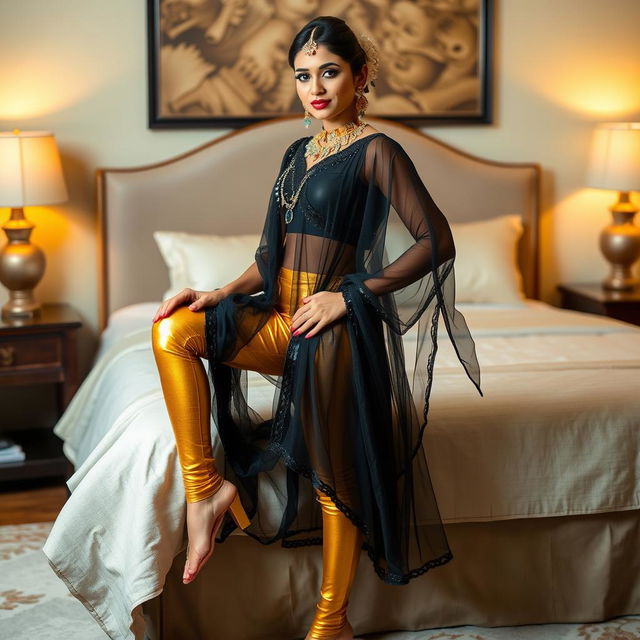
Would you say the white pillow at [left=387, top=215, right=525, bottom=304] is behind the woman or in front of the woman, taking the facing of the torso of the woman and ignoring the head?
behind

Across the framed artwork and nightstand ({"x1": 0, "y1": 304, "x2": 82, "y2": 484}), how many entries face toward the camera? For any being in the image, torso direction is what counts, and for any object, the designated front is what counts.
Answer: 2

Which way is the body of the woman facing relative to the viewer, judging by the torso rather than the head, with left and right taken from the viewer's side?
facing the viewer and to the left of the viewer

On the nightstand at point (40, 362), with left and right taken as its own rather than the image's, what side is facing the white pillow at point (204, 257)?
left

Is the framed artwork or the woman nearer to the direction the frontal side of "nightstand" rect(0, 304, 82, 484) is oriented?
the woman

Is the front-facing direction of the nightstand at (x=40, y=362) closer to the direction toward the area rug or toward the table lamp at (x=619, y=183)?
the area rug

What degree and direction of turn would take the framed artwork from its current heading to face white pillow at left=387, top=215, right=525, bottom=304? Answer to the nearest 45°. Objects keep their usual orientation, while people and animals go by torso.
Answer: approximately 90° to its left

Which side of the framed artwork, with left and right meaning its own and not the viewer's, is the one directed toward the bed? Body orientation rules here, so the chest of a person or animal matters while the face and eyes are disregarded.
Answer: front

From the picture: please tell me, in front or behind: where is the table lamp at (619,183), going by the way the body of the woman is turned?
behind

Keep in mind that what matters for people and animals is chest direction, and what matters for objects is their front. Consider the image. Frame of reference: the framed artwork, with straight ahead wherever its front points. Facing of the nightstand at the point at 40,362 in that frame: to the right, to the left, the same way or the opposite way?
the same way

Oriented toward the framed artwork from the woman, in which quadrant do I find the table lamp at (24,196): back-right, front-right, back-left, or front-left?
front-left

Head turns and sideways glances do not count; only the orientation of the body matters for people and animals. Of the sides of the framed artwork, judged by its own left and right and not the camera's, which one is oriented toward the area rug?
front

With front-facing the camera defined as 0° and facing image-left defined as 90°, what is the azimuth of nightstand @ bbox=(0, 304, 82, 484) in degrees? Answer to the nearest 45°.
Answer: approximately 0°

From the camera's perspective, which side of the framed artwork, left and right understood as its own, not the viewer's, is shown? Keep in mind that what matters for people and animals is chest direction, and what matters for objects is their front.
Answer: front

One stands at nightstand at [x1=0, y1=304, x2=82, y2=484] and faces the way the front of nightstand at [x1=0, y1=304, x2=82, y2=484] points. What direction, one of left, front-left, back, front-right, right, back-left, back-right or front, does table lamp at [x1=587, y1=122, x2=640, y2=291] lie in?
left

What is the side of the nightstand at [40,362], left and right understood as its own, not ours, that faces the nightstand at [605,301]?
left
